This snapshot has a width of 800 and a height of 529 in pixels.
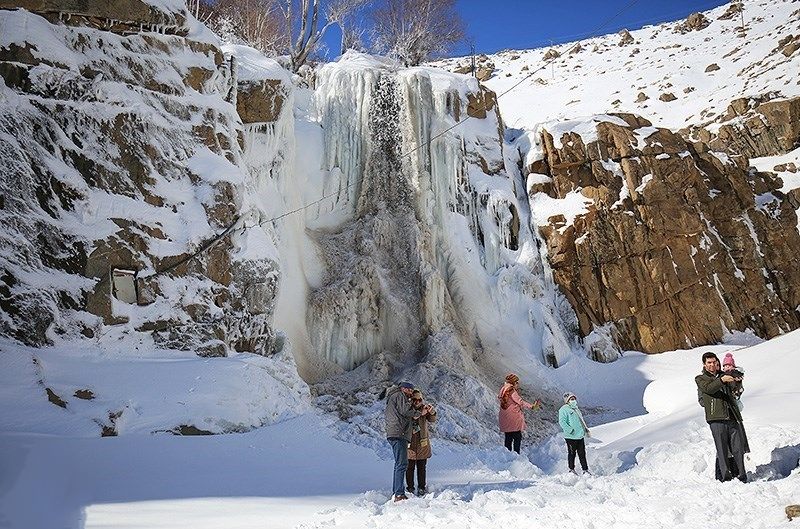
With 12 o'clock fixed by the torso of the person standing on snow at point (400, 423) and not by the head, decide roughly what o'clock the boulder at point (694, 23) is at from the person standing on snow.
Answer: The boulder is roughly at 10 o'clock from the person standing on snow.

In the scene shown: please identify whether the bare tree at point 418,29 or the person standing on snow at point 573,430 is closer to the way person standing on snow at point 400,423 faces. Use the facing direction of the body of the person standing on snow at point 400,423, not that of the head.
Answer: the person standing on snow

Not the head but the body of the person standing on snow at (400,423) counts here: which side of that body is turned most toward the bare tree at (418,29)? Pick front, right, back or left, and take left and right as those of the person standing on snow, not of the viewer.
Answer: left

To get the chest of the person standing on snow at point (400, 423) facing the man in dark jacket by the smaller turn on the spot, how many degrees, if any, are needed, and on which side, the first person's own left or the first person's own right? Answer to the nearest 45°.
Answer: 0° — they already face them

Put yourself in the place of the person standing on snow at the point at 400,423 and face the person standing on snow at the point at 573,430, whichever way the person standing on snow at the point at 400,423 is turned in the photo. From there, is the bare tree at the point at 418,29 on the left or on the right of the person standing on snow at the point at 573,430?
left

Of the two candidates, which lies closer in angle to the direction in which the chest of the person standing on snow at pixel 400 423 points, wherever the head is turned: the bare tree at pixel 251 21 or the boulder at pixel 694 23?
the boulder

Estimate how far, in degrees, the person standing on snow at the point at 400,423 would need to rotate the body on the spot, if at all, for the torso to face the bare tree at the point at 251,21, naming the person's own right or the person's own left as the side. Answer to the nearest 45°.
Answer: approximately 90° to the person's own left

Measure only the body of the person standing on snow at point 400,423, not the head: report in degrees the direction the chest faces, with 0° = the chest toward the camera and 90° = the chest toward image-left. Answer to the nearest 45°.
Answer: approximately 270°
